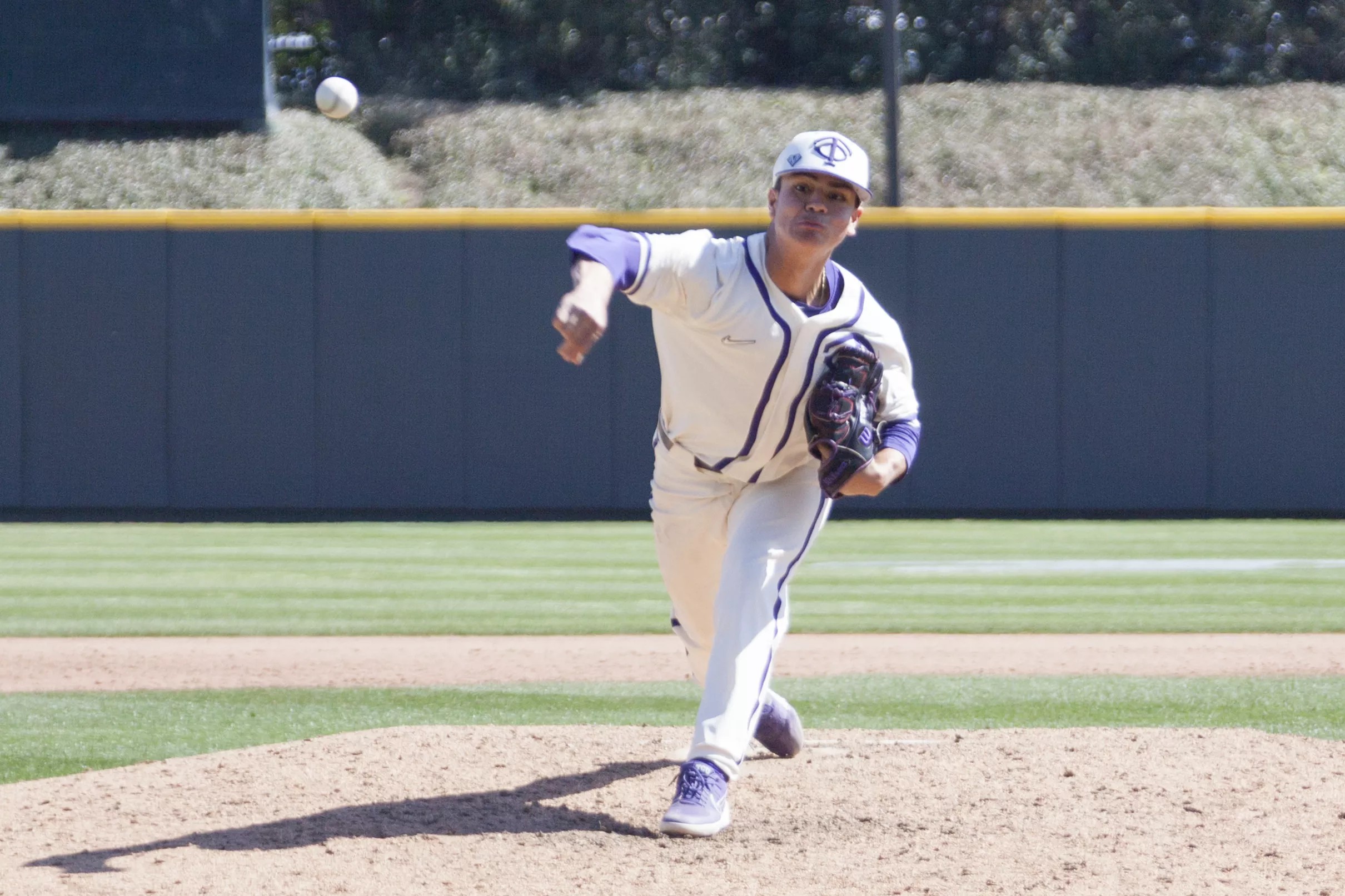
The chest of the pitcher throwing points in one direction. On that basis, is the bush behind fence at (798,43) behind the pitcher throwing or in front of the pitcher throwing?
behind

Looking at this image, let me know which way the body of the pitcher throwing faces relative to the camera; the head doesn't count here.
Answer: toward the camera

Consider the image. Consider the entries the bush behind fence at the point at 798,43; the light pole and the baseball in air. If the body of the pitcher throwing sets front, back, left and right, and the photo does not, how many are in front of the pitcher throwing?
0

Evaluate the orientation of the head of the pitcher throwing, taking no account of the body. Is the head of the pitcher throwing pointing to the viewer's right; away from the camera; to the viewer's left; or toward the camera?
toward the camera

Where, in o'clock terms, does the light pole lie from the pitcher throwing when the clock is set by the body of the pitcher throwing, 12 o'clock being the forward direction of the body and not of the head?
The light pole is roughly at 6 o'clock from the pitcher throwing.
